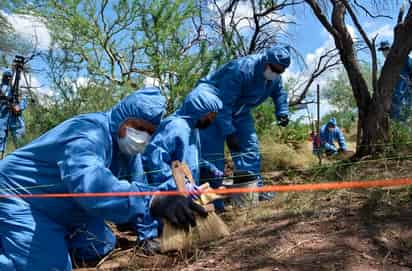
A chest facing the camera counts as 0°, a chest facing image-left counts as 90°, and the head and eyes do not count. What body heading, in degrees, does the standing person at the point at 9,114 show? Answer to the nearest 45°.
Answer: approximately 270°

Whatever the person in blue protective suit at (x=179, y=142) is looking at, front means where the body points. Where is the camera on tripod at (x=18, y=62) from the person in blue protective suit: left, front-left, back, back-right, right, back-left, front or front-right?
back-left

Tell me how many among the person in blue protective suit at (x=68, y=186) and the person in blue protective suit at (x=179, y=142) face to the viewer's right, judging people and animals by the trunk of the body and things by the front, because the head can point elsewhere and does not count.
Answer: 2

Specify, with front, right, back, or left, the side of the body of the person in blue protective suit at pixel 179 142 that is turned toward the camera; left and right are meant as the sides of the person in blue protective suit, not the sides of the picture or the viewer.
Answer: right

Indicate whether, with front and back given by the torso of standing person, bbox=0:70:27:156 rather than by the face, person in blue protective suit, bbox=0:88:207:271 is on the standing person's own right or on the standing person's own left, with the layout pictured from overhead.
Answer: on the standing person's own right

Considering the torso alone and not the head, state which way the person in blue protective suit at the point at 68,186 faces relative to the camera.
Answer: to the viewer's right

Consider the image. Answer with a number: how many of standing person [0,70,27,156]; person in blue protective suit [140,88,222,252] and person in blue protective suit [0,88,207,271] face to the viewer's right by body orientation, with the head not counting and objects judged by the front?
3

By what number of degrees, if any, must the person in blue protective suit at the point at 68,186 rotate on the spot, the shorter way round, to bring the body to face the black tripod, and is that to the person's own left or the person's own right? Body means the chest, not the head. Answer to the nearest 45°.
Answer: approximately 90° to the person's own left

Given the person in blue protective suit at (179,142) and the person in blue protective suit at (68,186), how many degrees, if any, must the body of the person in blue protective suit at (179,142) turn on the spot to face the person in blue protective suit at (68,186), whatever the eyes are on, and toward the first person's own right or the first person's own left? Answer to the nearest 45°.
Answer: approximately 135° to the first person's own right
